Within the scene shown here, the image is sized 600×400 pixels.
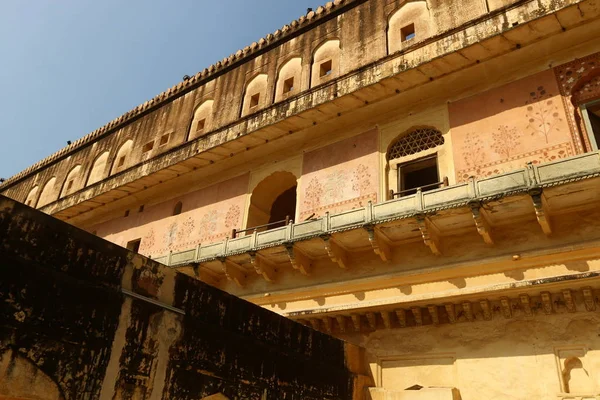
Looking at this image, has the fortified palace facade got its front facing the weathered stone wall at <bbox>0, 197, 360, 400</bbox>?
yes

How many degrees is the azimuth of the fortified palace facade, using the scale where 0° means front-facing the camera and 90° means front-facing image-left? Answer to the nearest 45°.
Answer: approximately 45°
